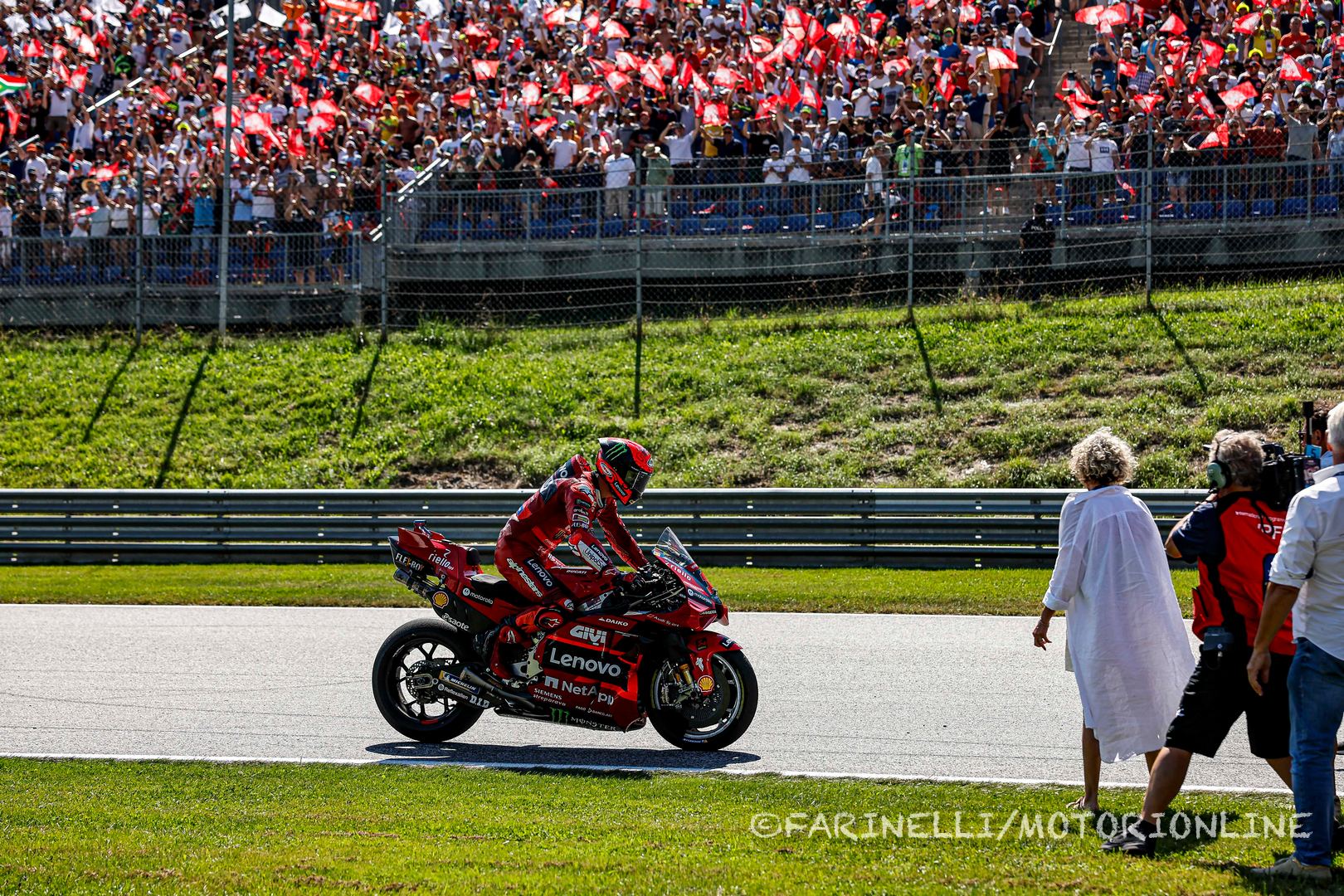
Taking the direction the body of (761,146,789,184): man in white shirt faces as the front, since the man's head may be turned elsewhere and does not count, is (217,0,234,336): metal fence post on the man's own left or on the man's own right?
on the man's own right

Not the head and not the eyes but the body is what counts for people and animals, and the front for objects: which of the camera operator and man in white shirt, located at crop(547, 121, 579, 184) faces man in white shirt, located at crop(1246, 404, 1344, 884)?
man in white shirt, located at crop(547, 121, 579, 184)

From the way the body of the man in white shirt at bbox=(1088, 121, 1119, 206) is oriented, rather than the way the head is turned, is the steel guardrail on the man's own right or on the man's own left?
on the man's own right

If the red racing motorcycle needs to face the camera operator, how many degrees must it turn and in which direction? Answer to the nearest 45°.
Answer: approximately 45° to its right

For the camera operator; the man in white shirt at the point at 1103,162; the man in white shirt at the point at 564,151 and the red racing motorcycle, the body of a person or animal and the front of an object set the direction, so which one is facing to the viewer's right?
the red racing motorcycle

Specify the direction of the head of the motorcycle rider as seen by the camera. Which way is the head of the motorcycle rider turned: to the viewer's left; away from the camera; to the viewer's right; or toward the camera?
to the viewer's right

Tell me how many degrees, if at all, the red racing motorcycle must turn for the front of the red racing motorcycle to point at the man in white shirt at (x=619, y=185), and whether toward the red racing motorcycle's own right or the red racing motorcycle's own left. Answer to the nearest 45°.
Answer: approximately 90° to the red racing motorcycle's own left

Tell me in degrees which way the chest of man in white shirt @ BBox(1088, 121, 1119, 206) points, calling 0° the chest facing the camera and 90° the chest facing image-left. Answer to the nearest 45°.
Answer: approximately 0°

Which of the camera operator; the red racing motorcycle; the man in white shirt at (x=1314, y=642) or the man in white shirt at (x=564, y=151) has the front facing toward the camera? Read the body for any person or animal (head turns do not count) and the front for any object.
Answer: the man in white shirt at (x=564, y=151)

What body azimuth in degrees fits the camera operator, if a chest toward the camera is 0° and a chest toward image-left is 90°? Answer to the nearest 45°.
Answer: approximately 135°

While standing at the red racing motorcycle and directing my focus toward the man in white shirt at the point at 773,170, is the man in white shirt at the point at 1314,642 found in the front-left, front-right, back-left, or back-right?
back-right
